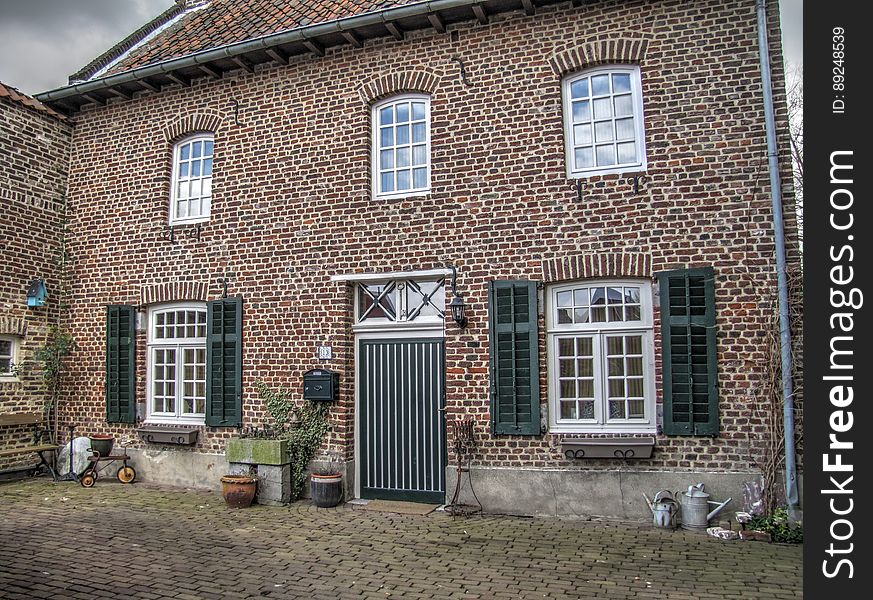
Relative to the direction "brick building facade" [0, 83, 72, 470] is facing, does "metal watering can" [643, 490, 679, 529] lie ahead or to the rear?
ahead

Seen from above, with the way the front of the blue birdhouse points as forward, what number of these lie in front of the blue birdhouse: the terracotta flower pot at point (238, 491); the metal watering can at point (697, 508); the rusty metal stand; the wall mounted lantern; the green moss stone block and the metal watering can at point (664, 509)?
6

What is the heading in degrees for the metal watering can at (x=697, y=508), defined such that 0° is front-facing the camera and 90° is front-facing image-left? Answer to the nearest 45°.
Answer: approximately 270°

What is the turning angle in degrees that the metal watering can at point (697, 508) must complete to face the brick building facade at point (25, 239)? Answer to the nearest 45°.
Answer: approximately 180°

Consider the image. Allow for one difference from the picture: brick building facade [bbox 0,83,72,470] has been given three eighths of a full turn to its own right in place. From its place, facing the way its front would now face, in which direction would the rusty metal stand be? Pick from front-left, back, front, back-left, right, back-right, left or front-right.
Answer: back-left

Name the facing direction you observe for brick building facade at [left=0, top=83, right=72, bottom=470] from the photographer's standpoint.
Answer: facing the viewer and to the right of the viewer

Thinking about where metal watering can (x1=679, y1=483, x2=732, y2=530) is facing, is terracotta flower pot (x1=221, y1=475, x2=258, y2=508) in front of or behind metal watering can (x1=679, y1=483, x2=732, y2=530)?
behind

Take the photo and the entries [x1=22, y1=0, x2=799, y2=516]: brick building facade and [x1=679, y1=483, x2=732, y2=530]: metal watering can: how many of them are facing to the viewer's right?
1

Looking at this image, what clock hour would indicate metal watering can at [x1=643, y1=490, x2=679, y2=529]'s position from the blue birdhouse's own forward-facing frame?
The metal watering can is roughly at 12 o'clock from the blue birdhouse.

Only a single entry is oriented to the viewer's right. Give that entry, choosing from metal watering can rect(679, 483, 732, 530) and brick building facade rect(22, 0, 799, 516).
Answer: the metal watering can

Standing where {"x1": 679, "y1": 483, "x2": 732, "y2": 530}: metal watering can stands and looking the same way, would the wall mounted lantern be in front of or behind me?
behind
